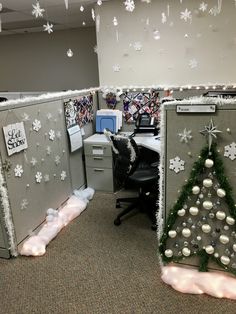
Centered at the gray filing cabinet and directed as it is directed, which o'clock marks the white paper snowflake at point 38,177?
The white paper snowflake is roughly at 1 o'clock from the gray filing cabinet.

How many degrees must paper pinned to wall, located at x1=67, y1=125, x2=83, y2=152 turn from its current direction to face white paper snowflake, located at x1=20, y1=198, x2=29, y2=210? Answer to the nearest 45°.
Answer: approximately 90° to its right

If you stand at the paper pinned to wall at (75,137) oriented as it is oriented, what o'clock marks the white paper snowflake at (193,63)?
The white paper snowflake is roughly at 10 o'clock from the paper pinned to wall.

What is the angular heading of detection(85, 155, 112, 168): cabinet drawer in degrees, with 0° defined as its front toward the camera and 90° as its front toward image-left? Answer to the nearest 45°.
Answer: approximately 0°

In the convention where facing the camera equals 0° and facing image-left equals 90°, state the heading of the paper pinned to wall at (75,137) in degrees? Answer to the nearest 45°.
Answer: approximately 315°
